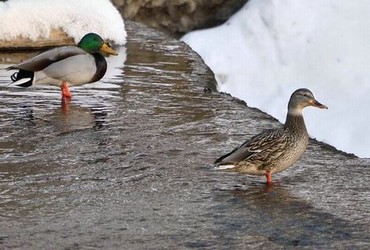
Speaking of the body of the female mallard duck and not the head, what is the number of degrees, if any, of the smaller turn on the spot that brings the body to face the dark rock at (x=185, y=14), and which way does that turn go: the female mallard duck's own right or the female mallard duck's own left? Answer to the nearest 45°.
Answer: approximately 90° to the female mallard duck's own left

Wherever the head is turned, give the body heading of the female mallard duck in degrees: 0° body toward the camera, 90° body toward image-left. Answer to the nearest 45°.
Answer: approximately 270°

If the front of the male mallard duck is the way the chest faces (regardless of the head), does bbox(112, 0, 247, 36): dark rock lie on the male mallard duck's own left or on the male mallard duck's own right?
on the male mallard duck's own left

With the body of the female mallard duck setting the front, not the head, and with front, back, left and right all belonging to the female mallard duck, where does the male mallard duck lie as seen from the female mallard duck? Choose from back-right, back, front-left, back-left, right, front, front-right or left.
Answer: back-left

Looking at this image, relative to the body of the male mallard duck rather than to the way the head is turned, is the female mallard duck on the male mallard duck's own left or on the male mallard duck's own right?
on the male mallard duck's own right

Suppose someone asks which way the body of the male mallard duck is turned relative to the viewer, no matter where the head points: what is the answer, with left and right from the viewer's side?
facing to the right of the viewer

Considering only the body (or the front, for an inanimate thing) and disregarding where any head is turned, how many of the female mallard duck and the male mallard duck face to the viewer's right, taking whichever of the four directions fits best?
2
